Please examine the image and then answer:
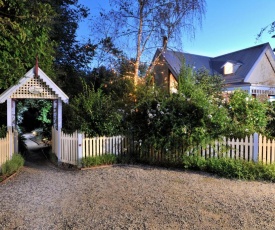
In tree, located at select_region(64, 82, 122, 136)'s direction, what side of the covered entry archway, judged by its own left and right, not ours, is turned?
left

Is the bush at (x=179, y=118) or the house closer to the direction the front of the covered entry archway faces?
the bush

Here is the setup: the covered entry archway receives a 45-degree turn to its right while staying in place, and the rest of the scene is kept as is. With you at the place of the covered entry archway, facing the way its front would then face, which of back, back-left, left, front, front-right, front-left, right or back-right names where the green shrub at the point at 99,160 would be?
left

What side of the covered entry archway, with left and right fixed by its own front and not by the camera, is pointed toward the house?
left

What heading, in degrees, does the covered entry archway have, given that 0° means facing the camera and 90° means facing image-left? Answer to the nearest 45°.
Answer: approximately 0°

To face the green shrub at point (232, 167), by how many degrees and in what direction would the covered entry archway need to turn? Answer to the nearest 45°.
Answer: approximately 45° to its left
